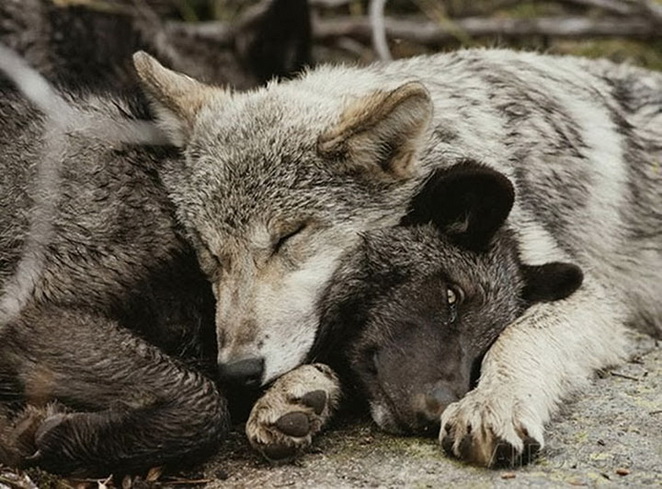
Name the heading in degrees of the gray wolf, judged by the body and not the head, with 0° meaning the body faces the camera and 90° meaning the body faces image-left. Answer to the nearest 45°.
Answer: approximately 45°

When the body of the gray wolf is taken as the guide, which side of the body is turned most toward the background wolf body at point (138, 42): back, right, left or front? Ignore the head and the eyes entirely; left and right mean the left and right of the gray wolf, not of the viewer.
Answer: right

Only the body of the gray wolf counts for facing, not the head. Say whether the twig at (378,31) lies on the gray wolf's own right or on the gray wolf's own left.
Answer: on the gray wolf's own right

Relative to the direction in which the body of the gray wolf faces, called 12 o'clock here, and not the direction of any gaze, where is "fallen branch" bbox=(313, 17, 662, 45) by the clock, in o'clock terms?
The fallen branch is roughly at 5 o'clock from the gray wolf.

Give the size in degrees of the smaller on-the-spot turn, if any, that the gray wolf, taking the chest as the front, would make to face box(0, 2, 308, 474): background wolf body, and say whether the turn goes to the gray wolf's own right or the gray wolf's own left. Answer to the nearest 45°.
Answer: approximately 45° to the gray wolf's own right

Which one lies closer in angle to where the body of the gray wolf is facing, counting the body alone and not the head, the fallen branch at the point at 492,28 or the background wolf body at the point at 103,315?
the background wolf body
